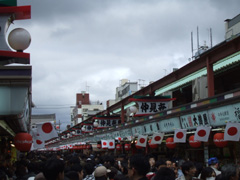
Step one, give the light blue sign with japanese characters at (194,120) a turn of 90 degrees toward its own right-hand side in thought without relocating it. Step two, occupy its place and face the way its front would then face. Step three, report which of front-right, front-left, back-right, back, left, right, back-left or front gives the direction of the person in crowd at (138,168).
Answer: back-left

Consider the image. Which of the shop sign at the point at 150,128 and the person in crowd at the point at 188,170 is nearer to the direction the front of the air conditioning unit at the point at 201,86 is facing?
the person in crowd

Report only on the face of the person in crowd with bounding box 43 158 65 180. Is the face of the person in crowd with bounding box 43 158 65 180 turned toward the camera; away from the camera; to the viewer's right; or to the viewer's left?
away from the camera

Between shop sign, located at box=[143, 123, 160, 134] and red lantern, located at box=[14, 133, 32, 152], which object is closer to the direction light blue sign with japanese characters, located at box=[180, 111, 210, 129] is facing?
the red lantern

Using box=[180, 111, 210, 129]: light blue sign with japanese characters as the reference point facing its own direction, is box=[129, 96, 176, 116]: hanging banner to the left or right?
on its right

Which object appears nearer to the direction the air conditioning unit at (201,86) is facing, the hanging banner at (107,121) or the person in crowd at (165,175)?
the person in crowd

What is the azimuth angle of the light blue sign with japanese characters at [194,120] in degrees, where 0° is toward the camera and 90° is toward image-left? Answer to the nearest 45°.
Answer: approximately 45°

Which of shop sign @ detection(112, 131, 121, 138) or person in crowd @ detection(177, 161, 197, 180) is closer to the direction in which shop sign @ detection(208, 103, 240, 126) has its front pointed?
the person in crowd

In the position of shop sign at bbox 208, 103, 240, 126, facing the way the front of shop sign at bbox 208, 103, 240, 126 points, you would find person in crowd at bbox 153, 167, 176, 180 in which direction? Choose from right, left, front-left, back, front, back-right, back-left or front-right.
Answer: front-left

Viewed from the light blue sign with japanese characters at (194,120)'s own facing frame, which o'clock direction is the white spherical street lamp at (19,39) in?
The white spherical street lamp is roughly at 11 o'clock from the light blue sign with japanese characters.

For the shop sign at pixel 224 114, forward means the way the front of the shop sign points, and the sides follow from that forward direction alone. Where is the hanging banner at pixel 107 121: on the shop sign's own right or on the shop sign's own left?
on the shop sign's own right

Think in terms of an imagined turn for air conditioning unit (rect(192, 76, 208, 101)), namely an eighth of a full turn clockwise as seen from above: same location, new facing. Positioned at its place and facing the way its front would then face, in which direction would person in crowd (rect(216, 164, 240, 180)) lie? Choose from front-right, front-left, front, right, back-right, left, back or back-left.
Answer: left

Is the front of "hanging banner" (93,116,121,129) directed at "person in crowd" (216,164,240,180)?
yes
